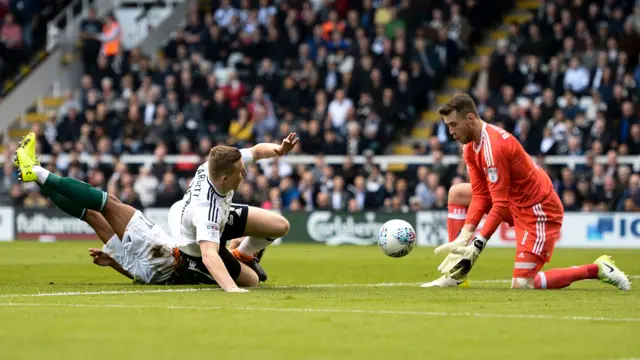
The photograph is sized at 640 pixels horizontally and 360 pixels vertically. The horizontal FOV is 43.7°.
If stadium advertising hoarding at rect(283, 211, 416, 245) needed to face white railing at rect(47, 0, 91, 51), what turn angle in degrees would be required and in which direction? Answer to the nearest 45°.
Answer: approximately 135° to its right

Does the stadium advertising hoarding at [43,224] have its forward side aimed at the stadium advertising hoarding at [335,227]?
no

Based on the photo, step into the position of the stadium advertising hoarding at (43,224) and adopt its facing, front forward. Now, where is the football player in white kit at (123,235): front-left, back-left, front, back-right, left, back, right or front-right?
front

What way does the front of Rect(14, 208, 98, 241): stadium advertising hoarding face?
toward the camera

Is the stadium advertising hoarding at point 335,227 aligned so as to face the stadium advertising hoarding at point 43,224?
no

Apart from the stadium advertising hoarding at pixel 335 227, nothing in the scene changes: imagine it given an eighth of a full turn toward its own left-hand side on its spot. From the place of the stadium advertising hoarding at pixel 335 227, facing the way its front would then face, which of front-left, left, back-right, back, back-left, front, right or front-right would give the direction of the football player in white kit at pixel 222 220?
front-right

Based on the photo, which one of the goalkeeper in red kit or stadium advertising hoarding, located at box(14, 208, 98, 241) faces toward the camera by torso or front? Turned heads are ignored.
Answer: the stadium advertising hoarding

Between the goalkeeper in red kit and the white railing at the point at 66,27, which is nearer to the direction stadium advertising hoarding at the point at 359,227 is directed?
the goalkeeper in red kit

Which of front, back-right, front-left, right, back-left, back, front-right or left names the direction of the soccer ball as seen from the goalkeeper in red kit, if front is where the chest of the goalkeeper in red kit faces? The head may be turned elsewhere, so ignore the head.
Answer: front

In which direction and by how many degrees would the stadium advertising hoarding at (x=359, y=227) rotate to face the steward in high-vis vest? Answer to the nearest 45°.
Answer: approximately 135° to its right

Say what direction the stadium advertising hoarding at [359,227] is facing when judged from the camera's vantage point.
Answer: facing the viewer

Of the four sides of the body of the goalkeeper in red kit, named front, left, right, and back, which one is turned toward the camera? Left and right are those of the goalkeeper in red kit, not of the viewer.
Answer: left

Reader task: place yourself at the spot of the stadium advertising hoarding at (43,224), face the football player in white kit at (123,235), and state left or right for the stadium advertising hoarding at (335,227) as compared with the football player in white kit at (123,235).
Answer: left

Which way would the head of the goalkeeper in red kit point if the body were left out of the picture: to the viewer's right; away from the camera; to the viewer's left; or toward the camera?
to the viewer's left
